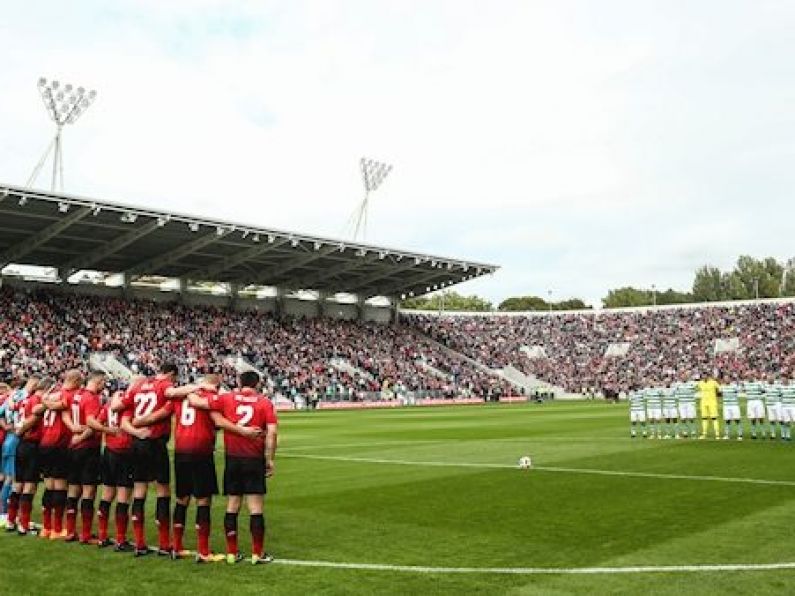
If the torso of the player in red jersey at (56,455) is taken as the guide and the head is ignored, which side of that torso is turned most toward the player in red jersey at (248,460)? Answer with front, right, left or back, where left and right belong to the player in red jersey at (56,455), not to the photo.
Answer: right

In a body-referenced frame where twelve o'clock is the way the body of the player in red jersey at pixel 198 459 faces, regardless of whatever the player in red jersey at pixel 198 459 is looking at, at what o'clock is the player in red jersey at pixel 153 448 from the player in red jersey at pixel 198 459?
the player in red jersey at pixel 153 448 is roughly at 9 o'clock from the player in red jersey at pixel 198 459.

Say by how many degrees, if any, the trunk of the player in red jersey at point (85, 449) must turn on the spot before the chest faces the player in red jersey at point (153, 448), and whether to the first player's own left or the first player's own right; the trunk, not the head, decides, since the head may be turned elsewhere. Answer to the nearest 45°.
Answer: approximately 90° to the first player's own right

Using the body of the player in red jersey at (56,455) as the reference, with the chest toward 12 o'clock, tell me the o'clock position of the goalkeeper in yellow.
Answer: The goalkeeper in yellow is roughly at 1 o'clock from the player in red jersey.

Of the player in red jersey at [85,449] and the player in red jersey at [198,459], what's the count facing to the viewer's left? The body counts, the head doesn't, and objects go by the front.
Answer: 0

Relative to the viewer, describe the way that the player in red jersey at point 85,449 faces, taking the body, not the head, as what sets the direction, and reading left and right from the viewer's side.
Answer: facing away from the viewer and to the right of the viewer

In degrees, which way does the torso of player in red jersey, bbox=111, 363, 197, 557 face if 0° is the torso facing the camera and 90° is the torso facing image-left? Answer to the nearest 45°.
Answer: approximately 225°

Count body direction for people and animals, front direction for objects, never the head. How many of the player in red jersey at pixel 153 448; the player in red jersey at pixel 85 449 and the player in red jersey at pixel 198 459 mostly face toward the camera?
0

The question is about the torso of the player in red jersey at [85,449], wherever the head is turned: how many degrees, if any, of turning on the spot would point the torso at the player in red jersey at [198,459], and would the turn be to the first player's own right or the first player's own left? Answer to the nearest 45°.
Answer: approximately 90° to the first player's own right

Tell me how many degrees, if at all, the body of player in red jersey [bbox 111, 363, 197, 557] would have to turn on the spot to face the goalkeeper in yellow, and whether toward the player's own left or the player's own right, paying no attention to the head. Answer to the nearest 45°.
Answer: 0° — they already face them

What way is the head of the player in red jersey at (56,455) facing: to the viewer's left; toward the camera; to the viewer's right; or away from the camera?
away from the camera

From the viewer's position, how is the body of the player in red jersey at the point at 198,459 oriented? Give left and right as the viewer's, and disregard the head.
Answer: facing away from the viewer and to the right of the viewer

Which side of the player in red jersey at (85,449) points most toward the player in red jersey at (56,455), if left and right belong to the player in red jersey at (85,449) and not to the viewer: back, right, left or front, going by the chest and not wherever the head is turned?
left

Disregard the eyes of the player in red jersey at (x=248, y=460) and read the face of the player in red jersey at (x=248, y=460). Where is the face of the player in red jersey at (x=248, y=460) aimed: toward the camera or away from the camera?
away from the camera

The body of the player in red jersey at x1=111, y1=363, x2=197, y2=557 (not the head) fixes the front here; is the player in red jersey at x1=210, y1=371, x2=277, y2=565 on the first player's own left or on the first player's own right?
on the first player's own right
